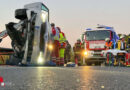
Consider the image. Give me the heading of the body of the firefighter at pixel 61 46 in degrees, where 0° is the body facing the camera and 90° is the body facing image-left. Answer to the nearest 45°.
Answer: approximately 90°

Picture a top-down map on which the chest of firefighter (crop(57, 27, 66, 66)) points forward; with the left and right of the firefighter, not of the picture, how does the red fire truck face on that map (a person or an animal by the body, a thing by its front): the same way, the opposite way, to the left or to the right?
to the left

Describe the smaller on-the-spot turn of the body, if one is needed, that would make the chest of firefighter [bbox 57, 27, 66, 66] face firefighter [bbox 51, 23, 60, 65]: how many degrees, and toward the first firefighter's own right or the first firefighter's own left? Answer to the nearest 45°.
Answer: approximately 45° to the first firefighter's own left

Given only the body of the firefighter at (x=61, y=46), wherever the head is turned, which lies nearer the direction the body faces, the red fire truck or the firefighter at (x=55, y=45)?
the firefighter

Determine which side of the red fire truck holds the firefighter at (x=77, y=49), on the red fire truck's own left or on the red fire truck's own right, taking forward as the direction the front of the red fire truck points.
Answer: on the red fire truck's own right

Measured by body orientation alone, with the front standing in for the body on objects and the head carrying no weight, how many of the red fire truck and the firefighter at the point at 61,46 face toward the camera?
1

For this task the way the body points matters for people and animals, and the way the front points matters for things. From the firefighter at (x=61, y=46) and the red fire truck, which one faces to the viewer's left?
the firefighter
